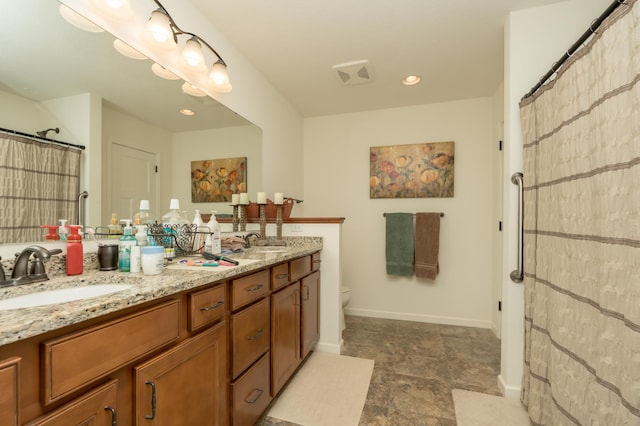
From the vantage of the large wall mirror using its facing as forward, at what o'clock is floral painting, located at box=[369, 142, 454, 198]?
The floral painting is roughly at 10 o'clock from the large wall mirror.

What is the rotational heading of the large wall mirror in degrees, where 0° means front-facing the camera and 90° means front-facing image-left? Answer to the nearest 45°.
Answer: approximately 315°

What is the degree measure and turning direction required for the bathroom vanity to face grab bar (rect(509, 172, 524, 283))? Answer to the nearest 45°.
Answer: approximately 45° to its left

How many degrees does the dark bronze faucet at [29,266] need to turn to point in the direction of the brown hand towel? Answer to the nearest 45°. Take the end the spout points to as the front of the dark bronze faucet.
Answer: approximately 45° to its left

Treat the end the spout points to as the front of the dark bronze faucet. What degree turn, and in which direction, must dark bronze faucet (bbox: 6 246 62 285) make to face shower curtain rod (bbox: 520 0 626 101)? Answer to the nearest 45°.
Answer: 0° — it already faces it

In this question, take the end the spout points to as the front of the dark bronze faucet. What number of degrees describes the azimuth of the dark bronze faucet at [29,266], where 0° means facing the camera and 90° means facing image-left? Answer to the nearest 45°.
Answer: approximately 315°

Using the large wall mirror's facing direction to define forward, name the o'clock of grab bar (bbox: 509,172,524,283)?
The grab bar is roughly at 11 o'clock from the large wall mirror.

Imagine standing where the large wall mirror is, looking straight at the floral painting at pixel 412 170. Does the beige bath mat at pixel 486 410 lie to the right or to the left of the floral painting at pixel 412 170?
right
